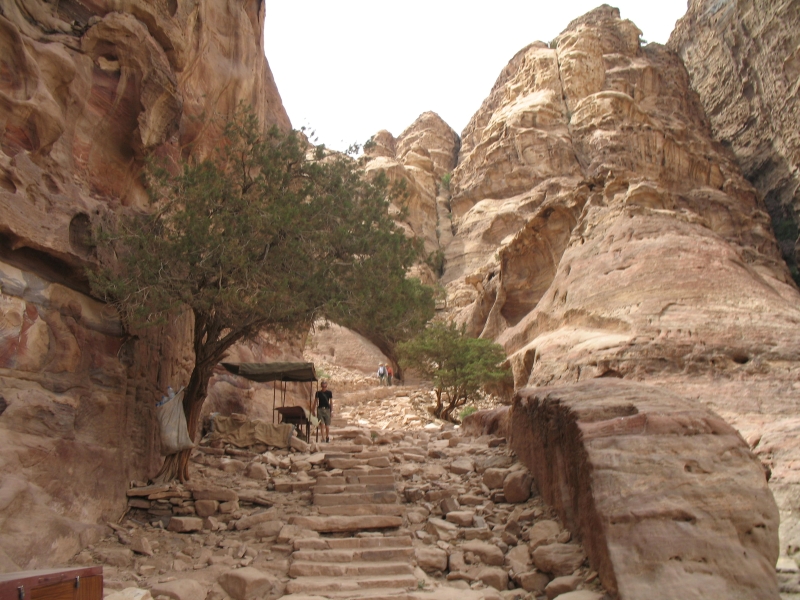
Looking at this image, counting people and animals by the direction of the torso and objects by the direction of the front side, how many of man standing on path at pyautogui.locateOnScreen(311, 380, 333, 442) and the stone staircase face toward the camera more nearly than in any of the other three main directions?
2

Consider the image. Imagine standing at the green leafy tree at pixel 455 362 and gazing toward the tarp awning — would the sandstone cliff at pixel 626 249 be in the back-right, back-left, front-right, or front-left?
back-left

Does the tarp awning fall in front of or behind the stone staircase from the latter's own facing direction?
behind

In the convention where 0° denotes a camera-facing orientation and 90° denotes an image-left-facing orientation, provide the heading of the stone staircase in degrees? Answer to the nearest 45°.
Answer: approximately 0°

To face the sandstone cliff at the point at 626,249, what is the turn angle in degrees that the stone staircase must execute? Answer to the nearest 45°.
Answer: approximately 135° to its left

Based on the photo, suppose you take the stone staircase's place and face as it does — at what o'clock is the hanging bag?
The hanging bag is roughly at 4 o'clock from the stone staircase.

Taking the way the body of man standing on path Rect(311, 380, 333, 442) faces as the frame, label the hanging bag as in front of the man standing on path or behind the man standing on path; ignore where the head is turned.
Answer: in front

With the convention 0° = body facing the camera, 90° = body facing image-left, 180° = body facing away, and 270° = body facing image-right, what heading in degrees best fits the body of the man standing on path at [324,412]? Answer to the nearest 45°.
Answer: approximately 0°
